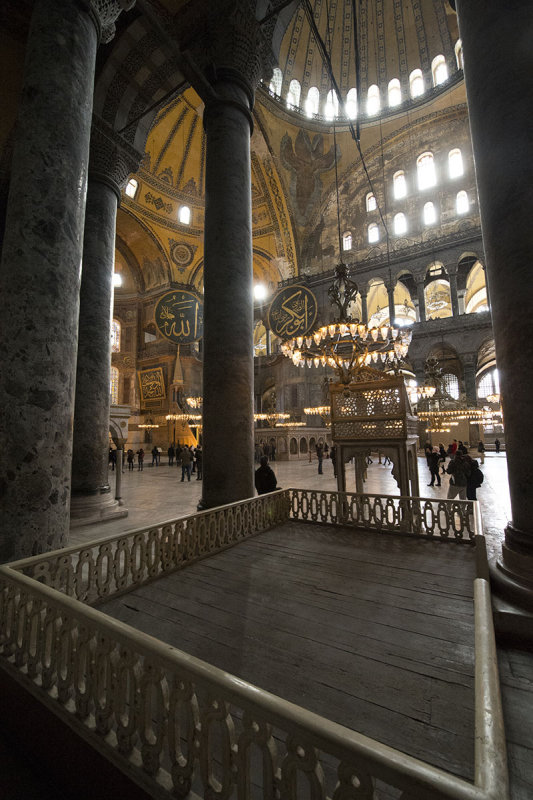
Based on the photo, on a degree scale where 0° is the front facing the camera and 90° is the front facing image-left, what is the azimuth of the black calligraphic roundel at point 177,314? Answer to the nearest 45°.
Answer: approximately 0°

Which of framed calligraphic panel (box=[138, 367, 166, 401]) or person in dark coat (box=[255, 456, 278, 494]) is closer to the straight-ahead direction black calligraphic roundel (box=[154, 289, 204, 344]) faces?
the person in dark coat

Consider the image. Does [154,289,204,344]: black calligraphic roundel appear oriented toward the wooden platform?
yes

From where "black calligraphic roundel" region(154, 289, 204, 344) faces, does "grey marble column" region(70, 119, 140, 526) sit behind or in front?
in front

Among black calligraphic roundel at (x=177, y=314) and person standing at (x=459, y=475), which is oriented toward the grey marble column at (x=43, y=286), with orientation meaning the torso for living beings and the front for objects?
the black calligraphic roundel

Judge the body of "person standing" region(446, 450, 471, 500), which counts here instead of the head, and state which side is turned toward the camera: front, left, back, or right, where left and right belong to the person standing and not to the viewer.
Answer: back
